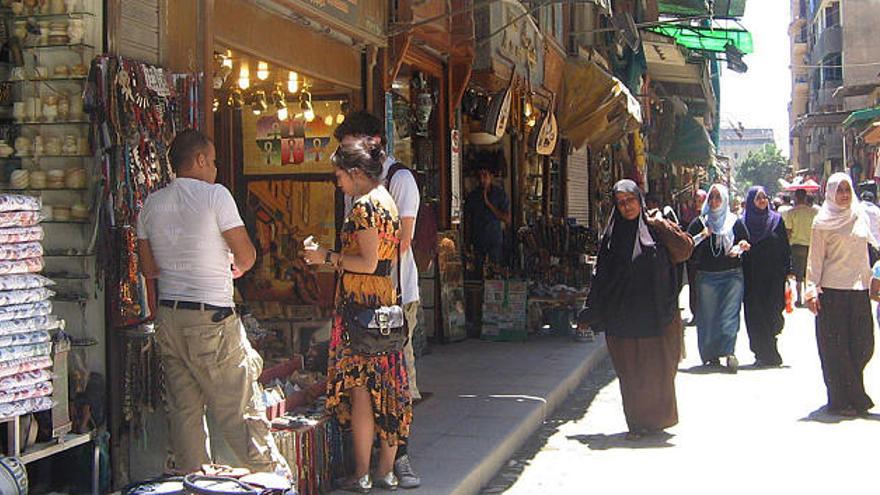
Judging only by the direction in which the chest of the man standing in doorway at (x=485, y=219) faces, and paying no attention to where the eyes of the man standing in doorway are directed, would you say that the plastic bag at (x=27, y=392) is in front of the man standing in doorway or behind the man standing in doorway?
in front

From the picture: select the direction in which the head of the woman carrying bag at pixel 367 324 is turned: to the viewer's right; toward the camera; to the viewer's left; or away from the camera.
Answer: to the viewer's left

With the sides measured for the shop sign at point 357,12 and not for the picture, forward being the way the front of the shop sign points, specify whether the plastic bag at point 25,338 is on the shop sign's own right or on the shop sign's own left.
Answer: on the shop sign's own right

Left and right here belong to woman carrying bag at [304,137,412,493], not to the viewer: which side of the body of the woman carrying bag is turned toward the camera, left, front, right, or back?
left

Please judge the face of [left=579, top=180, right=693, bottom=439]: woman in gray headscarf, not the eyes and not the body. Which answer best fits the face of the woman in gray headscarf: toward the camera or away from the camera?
toward the camera

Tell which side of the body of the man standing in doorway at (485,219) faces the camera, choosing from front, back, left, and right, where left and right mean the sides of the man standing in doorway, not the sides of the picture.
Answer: front

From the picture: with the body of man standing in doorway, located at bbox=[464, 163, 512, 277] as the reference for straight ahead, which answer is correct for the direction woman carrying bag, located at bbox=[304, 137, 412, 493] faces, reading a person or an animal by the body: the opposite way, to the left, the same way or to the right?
to the right

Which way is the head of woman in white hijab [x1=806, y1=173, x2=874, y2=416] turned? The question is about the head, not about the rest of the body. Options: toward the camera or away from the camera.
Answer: toward the camera

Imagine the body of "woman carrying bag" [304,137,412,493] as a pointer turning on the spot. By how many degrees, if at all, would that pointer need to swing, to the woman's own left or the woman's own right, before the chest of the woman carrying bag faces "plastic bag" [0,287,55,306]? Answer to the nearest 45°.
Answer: approximately 45° to the woman's own left

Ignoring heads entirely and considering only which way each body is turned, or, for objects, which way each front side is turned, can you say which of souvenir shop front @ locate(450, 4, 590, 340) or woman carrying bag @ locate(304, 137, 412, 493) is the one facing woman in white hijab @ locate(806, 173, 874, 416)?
the souvenir shop front

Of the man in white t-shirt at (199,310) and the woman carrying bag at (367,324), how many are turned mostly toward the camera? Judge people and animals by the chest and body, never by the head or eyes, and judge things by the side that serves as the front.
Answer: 0

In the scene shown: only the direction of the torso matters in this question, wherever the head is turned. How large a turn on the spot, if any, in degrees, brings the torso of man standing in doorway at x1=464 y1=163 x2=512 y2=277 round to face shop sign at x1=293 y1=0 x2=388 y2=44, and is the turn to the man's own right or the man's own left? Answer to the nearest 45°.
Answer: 0° — they already face it

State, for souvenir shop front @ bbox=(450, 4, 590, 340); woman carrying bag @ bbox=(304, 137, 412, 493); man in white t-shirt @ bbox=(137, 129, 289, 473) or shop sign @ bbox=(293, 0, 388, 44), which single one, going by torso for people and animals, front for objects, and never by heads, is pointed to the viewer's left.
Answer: the woman carrying bag

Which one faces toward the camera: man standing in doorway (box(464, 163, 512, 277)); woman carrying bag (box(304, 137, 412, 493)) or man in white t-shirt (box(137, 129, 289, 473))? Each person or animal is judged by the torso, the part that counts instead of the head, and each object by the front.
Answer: the man standing in doorway

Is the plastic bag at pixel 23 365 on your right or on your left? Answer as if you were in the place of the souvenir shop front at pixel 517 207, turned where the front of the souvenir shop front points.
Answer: on your right

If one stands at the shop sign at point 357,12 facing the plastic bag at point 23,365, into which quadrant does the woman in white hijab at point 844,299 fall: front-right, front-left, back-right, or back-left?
back-left
